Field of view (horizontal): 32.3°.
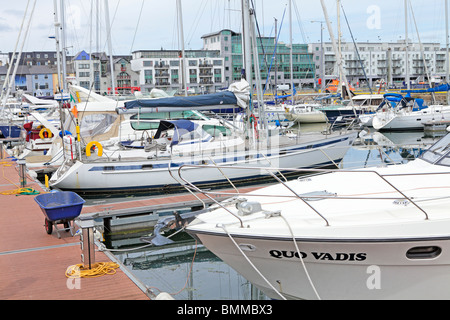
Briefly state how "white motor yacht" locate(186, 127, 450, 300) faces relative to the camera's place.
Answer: facing the viewer and to the left of the viewer

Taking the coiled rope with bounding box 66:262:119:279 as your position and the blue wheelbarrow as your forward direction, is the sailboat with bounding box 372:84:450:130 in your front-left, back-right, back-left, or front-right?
front-right

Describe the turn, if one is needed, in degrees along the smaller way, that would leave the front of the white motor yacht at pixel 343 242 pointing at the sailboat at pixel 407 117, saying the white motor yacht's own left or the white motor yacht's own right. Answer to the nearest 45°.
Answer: approximately 135° to the white motor yacht's own right
